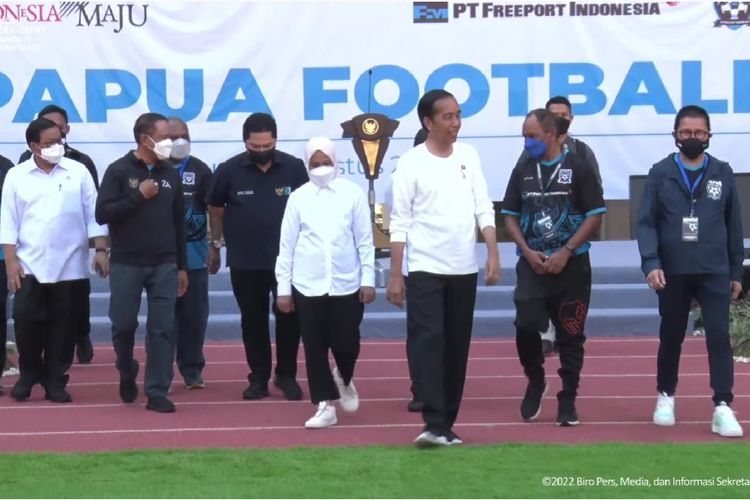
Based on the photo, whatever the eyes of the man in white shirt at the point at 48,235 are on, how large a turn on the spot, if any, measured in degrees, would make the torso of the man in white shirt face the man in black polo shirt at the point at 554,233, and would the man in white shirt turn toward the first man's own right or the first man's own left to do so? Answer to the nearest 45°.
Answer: approximately 45° to the first man's own left

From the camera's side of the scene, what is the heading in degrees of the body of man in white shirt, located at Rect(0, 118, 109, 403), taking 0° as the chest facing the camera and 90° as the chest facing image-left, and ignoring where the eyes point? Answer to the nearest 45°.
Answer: approximately 0°

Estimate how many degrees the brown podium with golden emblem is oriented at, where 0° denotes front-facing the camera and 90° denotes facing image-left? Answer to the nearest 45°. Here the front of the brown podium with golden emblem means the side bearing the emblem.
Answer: approximately 0°

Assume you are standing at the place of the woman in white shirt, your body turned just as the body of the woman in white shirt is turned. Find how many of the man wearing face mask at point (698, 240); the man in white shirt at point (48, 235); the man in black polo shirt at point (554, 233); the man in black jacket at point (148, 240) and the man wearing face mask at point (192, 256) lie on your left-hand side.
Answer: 2

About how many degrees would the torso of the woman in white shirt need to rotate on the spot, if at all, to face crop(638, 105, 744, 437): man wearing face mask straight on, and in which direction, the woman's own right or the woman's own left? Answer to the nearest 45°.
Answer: approximately 90° to the woman's own left
